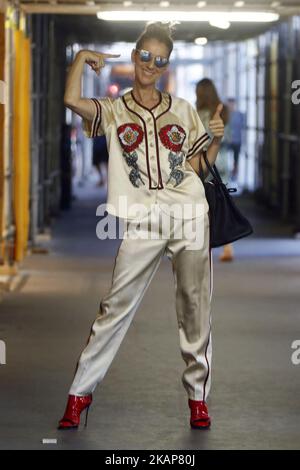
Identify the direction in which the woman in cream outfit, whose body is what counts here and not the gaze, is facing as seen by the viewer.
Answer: toward the camera

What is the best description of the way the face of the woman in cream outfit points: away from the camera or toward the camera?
toward the camera
